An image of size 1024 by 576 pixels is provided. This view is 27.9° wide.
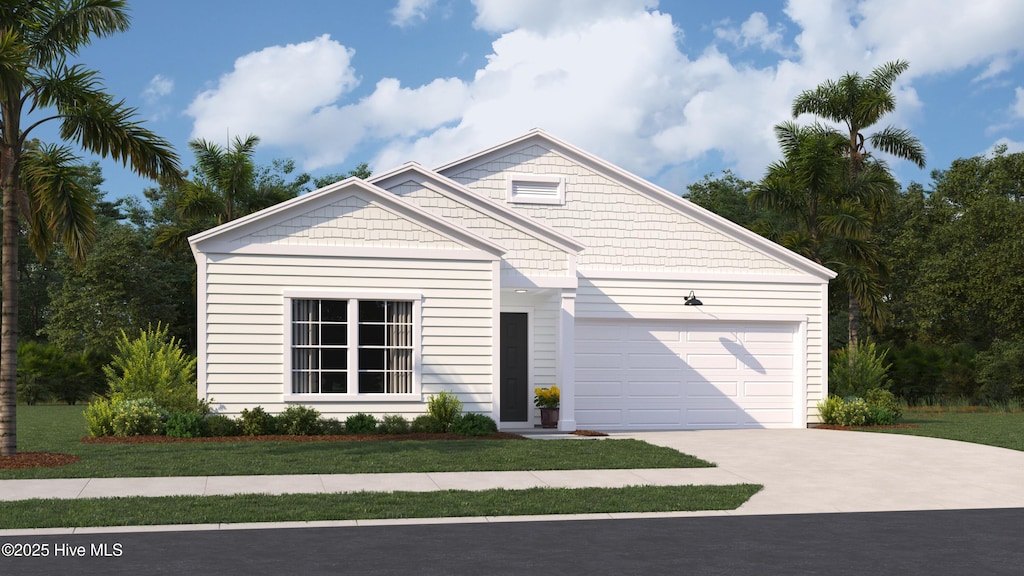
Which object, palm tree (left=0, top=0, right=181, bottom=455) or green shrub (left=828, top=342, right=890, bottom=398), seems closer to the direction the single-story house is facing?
the palm tree

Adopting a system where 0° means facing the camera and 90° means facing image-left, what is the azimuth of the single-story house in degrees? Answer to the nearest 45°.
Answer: approximately 0°

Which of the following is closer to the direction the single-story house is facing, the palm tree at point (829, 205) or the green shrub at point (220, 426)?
the green shrub

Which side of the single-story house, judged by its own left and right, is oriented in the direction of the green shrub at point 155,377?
right

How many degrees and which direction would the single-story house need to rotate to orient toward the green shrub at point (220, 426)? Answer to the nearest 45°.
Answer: approximately 45° to its right

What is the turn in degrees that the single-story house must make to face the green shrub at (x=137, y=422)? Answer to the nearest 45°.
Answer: approximately 45° to its right

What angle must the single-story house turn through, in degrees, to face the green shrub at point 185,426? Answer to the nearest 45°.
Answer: approximately 45° to its right

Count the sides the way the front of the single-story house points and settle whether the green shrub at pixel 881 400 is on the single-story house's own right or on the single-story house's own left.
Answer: on the single-story house's own left

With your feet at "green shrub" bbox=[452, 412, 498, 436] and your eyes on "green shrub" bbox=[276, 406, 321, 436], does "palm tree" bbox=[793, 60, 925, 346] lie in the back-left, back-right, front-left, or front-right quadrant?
back-right
